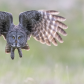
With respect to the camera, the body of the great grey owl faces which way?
toward the camera
